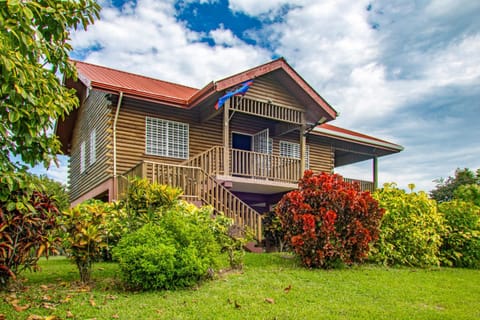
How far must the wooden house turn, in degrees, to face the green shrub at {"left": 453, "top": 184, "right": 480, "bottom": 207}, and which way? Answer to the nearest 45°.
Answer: approximately 45° to its left

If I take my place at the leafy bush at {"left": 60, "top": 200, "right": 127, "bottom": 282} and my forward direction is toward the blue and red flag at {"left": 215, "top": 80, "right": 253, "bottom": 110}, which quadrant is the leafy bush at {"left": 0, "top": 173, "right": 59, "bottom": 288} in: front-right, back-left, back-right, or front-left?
back-left

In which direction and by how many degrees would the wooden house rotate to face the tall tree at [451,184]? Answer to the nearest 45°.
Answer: approximately 90° to its left

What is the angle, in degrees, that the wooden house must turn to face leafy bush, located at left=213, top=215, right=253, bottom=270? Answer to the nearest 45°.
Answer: approximately 45° to its right

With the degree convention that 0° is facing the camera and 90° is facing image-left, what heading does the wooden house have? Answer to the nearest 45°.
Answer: approximately 315°
